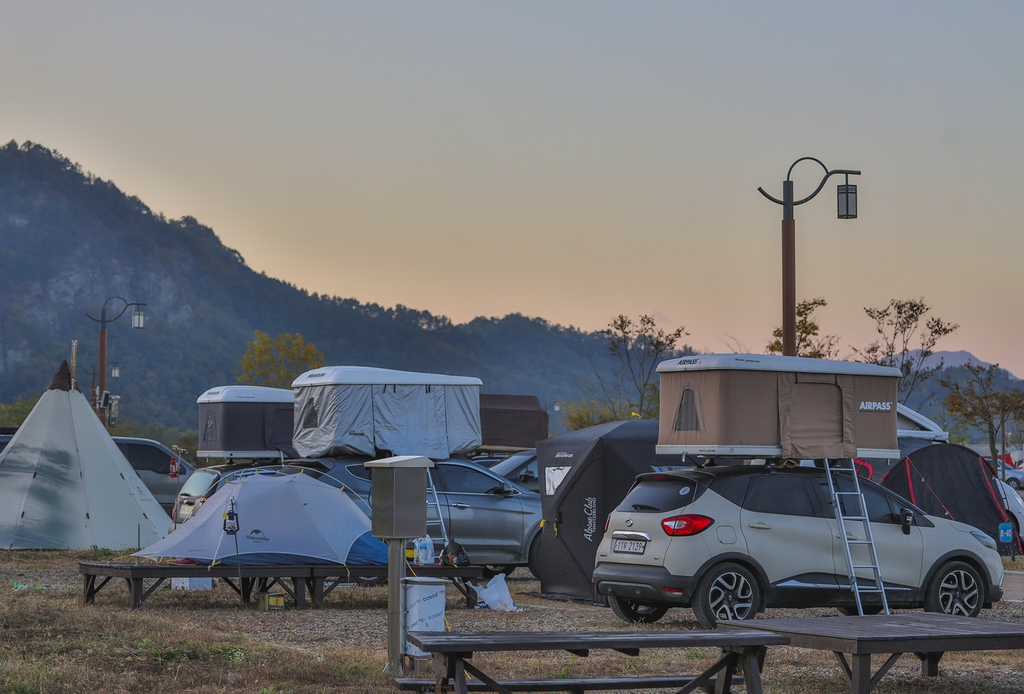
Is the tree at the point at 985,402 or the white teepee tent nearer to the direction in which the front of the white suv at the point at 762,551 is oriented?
the tree

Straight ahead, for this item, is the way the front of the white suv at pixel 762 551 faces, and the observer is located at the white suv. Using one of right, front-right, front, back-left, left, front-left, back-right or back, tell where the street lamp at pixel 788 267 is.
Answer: front-left

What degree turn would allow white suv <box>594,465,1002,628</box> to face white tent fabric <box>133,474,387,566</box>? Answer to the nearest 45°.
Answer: approximately 135° to its left

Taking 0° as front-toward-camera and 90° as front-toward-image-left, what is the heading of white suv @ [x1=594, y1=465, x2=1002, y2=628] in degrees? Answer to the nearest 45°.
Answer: approximately 225°
